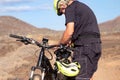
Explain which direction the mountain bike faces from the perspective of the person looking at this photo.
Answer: facing the viewer and to the left of the viewer
